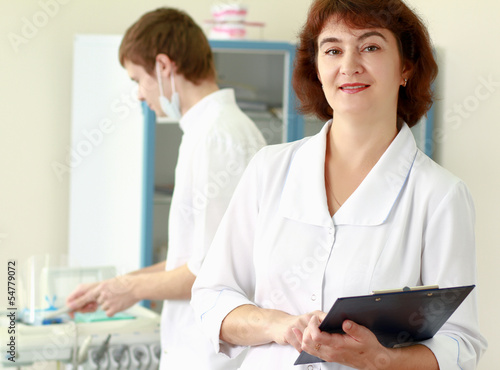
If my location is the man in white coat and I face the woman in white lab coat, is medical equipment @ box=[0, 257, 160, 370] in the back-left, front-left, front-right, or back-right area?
back-right

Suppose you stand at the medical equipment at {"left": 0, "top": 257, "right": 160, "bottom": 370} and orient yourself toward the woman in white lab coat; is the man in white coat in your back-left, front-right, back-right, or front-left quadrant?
front-left

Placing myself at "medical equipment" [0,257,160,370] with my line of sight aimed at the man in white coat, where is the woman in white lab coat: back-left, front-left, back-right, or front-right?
front-right

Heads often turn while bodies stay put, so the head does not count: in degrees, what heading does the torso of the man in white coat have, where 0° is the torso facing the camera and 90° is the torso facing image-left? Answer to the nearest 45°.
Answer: approximately 90°

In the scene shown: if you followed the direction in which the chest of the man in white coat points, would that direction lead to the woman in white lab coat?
no

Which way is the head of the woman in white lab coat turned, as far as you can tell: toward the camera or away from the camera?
toward the camera

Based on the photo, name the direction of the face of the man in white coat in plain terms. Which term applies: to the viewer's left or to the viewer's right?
to the viewer's left
